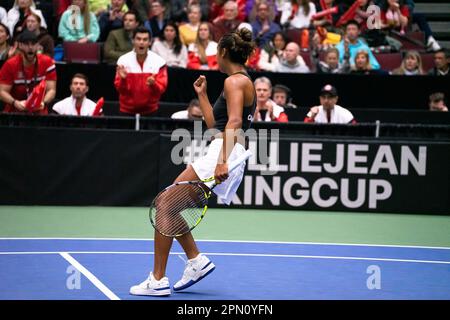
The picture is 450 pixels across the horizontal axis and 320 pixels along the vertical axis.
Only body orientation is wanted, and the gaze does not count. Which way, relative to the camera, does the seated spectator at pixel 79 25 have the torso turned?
toward the camera

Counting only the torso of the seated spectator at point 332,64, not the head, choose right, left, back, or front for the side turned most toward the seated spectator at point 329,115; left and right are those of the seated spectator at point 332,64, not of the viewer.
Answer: front

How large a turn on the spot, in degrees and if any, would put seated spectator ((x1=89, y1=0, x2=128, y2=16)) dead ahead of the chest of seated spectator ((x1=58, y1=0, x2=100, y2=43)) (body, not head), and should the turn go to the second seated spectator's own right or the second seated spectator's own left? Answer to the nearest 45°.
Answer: approximately 135° to the second seated spectator's own left

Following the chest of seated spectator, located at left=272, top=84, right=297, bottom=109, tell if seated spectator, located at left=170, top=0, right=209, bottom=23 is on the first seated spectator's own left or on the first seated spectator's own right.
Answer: on the first seated spectator's own right

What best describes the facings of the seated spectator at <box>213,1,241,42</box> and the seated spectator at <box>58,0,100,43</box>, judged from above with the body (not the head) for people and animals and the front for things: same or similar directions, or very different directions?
same or similar directions

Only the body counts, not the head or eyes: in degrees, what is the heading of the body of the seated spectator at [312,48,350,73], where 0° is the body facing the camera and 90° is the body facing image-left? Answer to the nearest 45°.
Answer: approximately 0°

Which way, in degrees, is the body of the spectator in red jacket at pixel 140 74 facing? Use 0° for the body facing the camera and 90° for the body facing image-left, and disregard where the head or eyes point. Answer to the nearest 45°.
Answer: approximately 0°

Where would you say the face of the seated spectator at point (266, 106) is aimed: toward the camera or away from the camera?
toward the camera

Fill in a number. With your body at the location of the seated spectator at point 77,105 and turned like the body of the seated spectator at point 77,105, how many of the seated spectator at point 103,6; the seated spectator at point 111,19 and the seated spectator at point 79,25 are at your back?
3

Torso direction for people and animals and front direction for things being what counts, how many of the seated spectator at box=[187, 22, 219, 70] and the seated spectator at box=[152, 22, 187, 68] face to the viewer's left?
0

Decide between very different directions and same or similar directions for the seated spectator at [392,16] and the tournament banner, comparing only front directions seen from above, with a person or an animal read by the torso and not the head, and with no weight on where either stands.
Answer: same or similar directions

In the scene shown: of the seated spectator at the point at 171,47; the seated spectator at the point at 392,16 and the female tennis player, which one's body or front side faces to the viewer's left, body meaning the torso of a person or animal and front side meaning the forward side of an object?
the female tennis player

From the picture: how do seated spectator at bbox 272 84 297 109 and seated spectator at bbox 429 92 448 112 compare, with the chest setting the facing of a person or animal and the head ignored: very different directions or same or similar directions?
same or similar directions

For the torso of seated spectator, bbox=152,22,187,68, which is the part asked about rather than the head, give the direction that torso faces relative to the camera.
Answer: toward the camera
